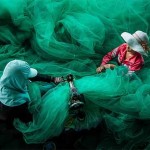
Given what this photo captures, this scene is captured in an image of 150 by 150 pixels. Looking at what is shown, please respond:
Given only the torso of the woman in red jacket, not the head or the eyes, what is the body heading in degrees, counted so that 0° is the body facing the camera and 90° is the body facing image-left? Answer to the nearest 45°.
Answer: approximately 45°
